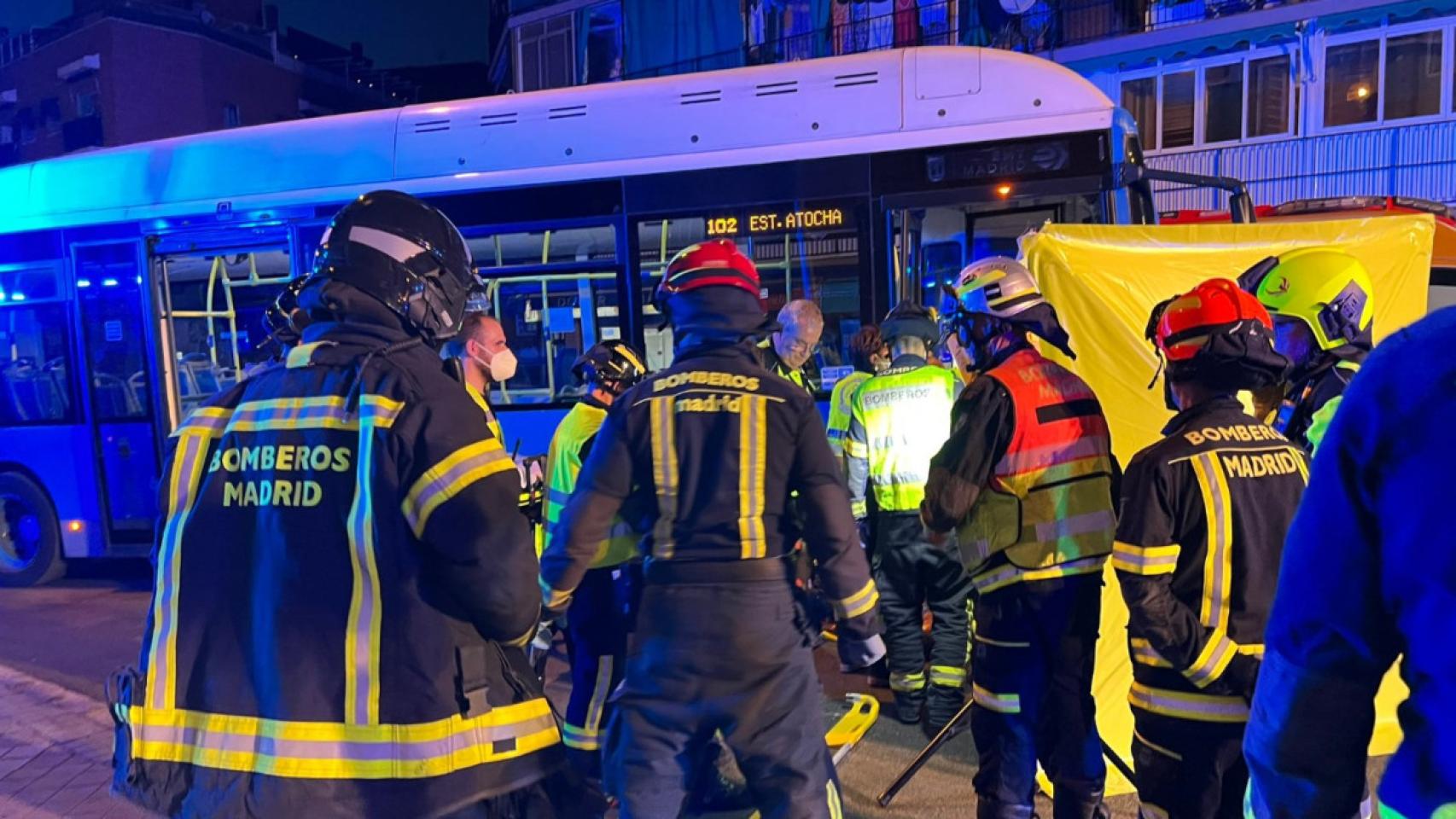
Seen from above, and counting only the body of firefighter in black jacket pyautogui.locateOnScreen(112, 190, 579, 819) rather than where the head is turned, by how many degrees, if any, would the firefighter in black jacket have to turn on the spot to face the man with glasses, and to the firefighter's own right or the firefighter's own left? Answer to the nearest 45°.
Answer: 0° — they already face them

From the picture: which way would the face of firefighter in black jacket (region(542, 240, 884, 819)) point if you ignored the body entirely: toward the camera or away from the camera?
away from the camera

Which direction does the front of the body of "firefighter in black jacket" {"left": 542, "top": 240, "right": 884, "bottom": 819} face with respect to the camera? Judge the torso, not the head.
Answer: away from the camera

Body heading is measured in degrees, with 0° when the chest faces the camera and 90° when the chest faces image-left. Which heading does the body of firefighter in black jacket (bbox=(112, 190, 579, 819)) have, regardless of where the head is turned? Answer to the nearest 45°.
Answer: approximately 225°

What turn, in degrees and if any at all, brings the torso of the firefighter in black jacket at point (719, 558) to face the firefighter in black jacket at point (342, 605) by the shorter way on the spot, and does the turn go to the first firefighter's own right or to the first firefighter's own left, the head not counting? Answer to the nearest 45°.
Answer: approximately 135° to the first firefighter's own left

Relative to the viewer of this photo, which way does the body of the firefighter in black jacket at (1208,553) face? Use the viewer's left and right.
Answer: facing away from the viewer and to the left of the viewer

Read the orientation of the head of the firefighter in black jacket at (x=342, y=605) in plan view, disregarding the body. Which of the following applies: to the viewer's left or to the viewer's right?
to the viewer's right

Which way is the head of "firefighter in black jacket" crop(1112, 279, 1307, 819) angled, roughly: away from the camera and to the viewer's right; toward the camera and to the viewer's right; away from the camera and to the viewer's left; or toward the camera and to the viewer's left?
away from the camera and to the viewer's left

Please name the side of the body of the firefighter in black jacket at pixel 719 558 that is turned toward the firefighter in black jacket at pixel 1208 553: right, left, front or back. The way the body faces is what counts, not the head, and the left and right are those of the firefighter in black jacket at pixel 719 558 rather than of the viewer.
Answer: right
